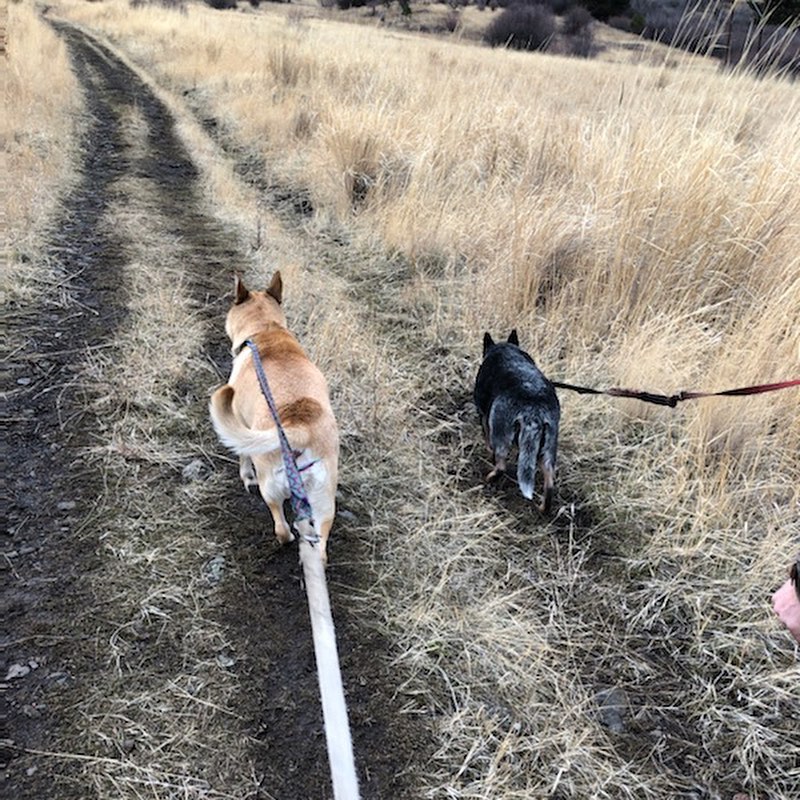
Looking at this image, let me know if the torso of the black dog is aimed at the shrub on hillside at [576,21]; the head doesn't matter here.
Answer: yes

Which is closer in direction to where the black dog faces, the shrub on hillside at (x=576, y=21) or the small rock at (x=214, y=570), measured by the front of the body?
the shrub on hillside

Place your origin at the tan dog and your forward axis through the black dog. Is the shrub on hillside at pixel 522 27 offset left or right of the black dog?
left

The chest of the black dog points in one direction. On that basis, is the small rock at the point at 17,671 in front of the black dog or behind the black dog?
behind

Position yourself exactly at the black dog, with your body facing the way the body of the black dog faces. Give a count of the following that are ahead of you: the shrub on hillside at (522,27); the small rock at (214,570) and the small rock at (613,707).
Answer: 1

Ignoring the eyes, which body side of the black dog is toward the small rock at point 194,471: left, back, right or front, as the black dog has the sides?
left

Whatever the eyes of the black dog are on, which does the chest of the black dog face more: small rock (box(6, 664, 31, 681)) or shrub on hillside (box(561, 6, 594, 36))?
the shrub on hillside

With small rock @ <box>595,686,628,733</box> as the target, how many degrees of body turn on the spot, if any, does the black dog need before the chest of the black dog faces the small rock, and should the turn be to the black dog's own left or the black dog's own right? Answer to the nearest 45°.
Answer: approximately 135° to the black dog's own right

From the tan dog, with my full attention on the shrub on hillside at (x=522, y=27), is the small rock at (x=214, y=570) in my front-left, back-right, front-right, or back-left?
back-left

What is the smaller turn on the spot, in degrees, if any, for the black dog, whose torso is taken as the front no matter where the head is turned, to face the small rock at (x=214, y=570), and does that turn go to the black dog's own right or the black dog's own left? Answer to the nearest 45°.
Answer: approximately 135° to the black dog's own left

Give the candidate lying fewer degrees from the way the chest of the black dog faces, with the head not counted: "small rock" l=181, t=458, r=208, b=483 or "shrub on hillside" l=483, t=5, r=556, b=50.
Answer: the shrub on hillside

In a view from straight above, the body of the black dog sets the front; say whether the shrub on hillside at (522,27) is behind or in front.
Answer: in front

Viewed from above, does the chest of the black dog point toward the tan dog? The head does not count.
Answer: no

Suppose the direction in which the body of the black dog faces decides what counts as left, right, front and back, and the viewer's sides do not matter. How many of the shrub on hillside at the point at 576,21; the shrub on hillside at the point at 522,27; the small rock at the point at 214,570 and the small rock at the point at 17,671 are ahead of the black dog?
2

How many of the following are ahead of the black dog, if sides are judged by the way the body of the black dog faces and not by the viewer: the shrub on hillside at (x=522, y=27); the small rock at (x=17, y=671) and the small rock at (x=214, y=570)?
1

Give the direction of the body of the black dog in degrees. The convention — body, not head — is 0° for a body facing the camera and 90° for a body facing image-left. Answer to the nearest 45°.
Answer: approximately 180°

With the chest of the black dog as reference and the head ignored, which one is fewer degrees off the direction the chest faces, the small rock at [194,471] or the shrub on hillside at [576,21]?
the shrub on hillside
